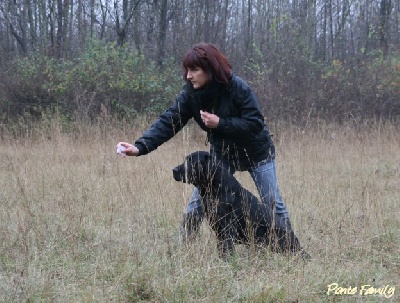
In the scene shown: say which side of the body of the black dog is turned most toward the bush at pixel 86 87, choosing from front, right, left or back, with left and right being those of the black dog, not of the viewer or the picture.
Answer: right

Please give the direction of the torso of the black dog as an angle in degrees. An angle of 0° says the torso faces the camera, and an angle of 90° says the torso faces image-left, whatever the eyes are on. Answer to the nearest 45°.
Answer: approximately 90°

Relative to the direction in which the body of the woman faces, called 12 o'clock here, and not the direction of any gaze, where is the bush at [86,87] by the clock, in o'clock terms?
The bush is roughly at 4 o'clock from the woman.

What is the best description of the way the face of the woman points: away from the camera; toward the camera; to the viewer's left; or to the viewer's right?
to the viewer's left

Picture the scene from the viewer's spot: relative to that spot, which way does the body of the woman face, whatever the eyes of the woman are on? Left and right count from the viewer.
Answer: facing the viewer and to the left of the viewer
